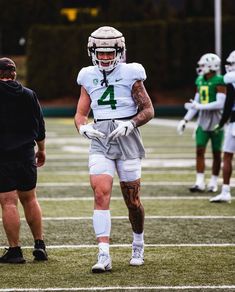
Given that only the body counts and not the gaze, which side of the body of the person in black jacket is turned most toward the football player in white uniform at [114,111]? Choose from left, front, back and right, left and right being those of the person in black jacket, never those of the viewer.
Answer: right

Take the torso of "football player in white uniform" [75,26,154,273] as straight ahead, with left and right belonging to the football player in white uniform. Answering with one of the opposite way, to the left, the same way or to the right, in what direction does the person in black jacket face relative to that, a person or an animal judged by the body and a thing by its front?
the opposite way

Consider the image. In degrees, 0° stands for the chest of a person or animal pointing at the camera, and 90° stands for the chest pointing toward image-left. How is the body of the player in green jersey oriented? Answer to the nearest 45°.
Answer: approximately 45°

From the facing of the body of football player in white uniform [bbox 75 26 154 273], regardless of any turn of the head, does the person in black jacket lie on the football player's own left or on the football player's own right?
on the football player's own right

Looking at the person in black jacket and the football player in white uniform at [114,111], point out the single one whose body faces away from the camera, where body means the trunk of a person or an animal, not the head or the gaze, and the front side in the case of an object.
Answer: the person in black jacket

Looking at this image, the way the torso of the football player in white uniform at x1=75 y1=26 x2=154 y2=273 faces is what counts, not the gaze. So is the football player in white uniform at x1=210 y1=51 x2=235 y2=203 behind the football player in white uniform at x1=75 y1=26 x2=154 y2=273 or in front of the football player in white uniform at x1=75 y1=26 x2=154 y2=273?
behind

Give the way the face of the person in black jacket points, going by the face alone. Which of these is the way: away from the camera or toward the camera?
away from the camera

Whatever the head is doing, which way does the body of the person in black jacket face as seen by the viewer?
away from the camera

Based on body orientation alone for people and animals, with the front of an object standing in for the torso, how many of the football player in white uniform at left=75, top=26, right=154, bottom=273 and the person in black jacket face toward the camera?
1
